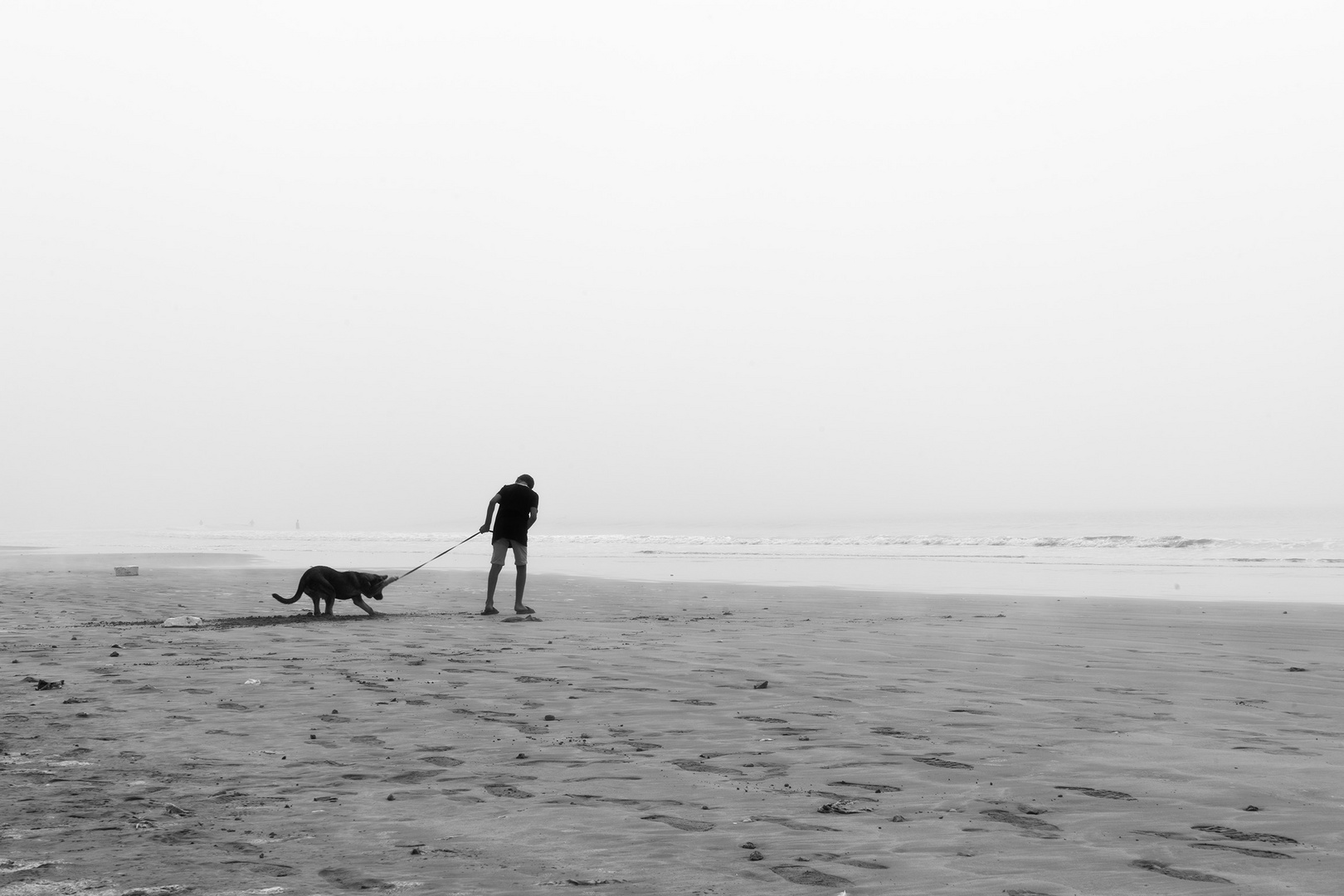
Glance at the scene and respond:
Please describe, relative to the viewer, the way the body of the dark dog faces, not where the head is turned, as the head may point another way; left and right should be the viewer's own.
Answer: facing to the right of the viewer

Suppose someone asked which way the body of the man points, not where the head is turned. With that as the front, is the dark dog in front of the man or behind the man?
behind

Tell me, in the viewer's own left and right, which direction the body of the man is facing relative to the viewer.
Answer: facing away from the viewer and to the right of the viewer
